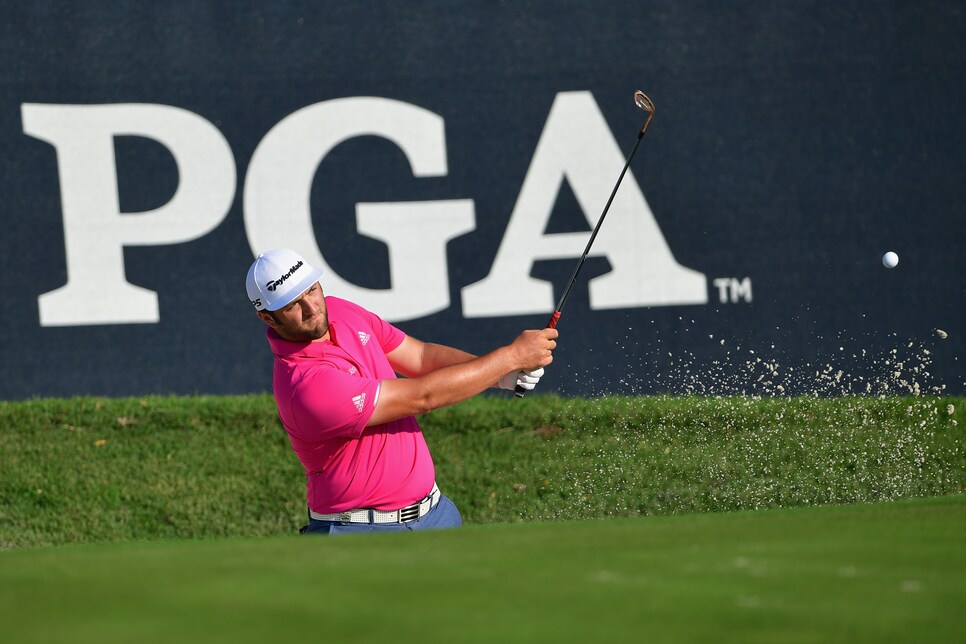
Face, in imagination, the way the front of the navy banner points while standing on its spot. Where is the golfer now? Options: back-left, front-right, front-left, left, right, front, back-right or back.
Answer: front

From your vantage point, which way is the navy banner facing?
toward the camera

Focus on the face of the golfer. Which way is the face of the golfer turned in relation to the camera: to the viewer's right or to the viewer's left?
to the viewer's right

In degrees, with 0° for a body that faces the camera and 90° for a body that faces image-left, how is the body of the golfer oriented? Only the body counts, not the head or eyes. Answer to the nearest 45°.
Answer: approximately 315°

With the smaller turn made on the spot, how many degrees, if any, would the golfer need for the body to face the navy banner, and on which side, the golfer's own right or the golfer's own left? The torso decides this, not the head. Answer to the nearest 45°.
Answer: approximately 135° to the golfer's own left

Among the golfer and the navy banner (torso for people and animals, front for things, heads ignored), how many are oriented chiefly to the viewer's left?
0
